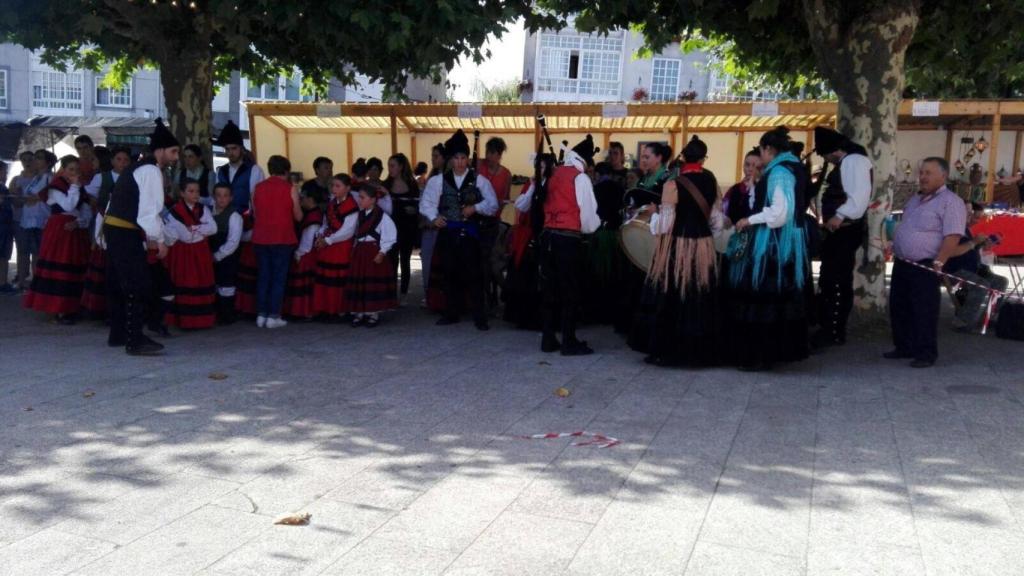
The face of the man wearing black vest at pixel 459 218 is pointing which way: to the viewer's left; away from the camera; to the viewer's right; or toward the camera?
toward the camera

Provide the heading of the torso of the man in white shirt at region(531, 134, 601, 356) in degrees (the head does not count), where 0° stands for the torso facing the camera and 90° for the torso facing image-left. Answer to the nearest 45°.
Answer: approximately 225°

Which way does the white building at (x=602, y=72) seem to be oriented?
toward the camera

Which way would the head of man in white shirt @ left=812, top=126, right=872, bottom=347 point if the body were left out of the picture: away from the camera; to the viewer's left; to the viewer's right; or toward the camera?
to the viewer's left

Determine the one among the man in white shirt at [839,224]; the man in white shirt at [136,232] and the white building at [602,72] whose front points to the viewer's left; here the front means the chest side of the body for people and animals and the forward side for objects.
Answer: the man in white shirt at [839,224]

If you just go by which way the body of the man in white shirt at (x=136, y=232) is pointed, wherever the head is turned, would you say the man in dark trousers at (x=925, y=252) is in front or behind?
in front

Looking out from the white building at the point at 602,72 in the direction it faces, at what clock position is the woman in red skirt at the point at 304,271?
The woman in red skirt is roughly at 12 o'clock from the white building.

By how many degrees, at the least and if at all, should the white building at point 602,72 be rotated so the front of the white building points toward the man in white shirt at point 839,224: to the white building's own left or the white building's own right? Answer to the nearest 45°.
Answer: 0° — it already faces them

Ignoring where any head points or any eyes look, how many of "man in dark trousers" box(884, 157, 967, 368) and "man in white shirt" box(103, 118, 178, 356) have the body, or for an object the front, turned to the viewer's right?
1

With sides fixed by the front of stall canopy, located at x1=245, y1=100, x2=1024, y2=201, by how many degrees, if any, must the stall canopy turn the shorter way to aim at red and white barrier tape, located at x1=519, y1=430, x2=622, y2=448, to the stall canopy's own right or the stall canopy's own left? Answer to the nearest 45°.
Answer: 0° — it already faces it

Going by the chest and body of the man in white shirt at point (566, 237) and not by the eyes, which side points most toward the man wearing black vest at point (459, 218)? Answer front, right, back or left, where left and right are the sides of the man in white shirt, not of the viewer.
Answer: left

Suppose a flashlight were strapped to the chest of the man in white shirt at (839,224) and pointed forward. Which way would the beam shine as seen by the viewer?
to the viewer's left

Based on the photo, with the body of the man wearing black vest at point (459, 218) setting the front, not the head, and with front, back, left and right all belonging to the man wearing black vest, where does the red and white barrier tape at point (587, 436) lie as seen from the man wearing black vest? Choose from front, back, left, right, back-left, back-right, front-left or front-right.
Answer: front

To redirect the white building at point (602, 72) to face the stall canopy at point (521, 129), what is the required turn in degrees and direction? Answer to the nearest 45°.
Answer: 0° — it already faces it

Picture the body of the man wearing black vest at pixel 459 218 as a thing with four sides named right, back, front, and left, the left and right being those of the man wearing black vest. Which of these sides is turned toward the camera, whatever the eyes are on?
front

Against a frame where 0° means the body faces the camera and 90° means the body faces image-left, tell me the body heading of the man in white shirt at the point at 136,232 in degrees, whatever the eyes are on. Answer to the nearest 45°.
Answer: approximately 270°
